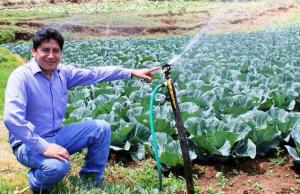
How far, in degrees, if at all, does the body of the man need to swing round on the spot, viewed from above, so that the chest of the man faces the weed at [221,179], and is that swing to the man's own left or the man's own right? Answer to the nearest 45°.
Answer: approximately 45° to the man's own left

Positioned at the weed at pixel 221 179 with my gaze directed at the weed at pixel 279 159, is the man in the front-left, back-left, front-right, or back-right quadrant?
back-left

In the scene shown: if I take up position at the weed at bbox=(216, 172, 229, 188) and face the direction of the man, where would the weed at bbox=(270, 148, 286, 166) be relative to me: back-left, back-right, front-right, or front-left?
back-right

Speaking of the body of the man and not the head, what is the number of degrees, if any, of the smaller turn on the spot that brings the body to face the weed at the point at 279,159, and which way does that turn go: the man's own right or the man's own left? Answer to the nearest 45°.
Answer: approximately 45° to the man's own left

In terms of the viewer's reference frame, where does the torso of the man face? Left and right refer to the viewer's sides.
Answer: facing the viewer and to the right of the viewer

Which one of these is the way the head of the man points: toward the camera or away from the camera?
toward the camera
